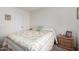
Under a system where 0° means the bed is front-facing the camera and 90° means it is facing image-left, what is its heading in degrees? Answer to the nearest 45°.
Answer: approximately 45°

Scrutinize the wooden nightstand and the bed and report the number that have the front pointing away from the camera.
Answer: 0

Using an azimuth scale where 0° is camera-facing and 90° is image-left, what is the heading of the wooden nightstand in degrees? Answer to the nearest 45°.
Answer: approximately 45°

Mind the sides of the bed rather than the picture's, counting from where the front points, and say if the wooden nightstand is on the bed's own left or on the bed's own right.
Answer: on the bed's own left
